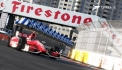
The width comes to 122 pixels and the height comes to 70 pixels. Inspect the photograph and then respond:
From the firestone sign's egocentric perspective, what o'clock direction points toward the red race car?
The red race car is roughly at 12 o'clock from the firestone sign.

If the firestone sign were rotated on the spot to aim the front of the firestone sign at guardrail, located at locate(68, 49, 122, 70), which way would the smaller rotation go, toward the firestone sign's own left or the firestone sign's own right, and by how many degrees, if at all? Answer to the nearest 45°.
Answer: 0° — it already faces it

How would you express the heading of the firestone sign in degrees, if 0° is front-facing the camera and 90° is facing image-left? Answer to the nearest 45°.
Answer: approximately 0°
